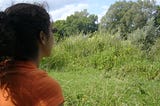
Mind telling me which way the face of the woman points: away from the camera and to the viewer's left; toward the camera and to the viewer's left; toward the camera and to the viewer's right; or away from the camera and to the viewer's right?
away from the camera and to the viewer's right

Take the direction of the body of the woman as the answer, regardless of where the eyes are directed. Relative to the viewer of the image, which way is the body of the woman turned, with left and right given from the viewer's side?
facing away from the viewer and to the right of the viewer

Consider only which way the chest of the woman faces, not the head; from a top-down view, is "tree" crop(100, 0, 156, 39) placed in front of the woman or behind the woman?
in front
